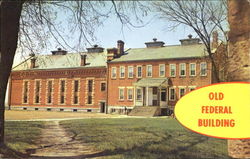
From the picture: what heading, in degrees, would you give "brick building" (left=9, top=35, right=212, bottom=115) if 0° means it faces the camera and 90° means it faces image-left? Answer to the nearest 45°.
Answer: approximately 0°
